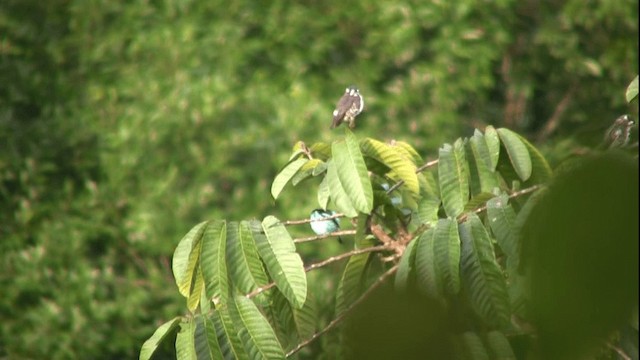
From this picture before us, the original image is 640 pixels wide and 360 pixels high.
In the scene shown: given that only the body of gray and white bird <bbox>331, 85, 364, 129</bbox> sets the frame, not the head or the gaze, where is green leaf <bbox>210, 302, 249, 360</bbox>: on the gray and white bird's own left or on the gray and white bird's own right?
on the gray and white bird's own right
